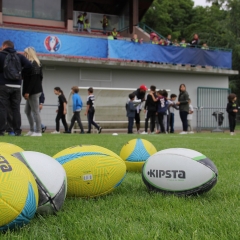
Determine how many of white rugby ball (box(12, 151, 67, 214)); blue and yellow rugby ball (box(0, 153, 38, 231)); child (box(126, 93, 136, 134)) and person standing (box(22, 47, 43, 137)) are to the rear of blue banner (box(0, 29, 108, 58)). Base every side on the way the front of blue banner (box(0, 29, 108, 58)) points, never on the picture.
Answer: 0

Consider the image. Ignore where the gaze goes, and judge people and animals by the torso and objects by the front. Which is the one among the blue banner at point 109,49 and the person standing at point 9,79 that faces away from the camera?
the person standing

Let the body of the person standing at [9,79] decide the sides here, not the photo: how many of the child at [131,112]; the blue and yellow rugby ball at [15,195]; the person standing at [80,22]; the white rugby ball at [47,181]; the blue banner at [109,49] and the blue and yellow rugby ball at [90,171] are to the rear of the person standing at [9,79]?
3

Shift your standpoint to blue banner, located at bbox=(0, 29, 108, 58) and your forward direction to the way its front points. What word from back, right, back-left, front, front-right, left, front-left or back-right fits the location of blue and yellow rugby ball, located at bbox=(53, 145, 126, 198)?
front

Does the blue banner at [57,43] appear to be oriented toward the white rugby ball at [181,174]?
yes

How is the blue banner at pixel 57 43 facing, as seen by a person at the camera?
facing the viewer

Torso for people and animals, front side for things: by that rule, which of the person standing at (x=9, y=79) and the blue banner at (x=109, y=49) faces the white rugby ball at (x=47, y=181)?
the blue banner

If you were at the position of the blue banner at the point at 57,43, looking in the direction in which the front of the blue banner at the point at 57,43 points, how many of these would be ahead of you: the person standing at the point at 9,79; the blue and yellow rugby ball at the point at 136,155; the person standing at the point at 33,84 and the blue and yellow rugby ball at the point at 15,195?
4

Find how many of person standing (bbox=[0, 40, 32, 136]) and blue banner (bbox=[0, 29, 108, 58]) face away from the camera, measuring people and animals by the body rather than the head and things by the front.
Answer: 1

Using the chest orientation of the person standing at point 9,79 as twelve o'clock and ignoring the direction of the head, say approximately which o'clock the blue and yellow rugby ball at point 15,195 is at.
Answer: The blue and yellow rugby ball is roughly at 6 o'clock from the person standing.

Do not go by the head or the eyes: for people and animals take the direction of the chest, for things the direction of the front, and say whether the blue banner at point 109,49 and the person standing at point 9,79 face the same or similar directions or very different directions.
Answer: very different directions

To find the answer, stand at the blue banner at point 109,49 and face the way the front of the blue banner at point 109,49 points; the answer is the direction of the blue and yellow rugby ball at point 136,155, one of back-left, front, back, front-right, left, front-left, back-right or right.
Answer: front

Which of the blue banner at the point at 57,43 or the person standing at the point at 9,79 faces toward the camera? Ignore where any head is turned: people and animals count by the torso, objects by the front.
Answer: the blue banner

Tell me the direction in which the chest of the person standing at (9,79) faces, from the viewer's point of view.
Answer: away from the camera

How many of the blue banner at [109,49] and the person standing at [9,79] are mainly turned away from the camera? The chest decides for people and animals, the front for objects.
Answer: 1

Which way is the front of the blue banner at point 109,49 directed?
toward the camera

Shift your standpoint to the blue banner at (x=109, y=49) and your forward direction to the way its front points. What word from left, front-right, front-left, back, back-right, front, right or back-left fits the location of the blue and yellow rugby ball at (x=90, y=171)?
front

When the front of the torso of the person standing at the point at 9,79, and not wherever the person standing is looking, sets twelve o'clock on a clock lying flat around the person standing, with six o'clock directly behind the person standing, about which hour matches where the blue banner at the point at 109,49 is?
The blue banner is roughly at 1 o'clock from the person standing.
